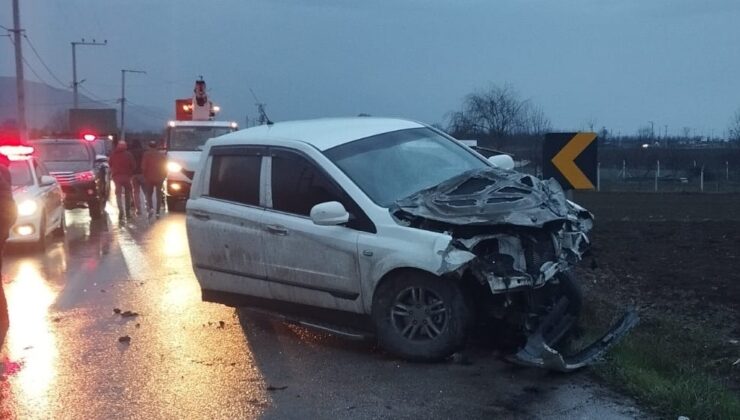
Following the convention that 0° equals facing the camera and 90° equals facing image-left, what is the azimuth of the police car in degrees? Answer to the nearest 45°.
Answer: approximately 45°

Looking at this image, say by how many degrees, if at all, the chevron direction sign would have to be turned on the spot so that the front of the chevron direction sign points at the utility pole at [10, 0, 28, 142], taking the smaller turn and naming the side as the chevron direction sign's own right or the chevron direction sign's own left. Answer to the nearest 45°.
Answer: approximately 135° to the chevron direction sign's own right

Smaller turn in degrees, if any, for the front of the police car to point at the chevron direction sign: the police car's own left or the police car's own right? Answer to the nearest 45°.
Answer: approximately 90° to the police car's own left

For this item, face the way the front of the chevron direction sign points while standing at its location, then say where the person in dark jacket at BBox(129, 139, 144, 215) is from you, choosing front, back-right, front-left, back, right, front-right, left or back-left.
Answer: back-right

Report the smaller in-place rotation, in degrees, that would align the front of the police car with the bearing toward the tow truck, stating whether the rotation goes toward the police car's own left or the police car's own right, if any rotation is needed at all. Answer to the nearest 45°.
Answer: approximately 180°

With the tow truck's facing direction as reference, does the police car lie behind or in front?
in front

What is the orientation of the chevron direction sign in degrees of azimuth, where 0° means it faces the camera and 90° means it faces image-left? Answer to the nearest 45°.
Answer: approximately 0°

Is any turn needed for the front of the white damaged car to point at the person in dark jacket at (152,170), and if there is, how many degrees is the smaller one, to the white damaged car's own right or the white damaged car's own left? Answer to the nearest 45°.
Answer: approximately 180°

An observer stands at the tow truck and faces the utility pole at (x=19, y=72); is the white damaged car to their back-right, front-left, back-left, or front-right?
back-left

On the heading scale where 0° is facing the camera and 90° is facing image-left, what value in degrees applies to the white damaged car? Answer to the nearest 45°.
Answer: approximately 315°

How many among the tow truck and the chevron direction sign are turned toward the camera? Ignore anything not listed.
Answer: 2

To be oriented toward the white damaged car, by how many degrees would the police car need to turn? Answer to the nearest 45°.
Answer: approximately 45° to its left

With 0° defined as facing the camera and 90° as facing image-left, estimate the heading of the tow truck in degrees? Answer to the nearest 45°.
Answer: approximately 0°
